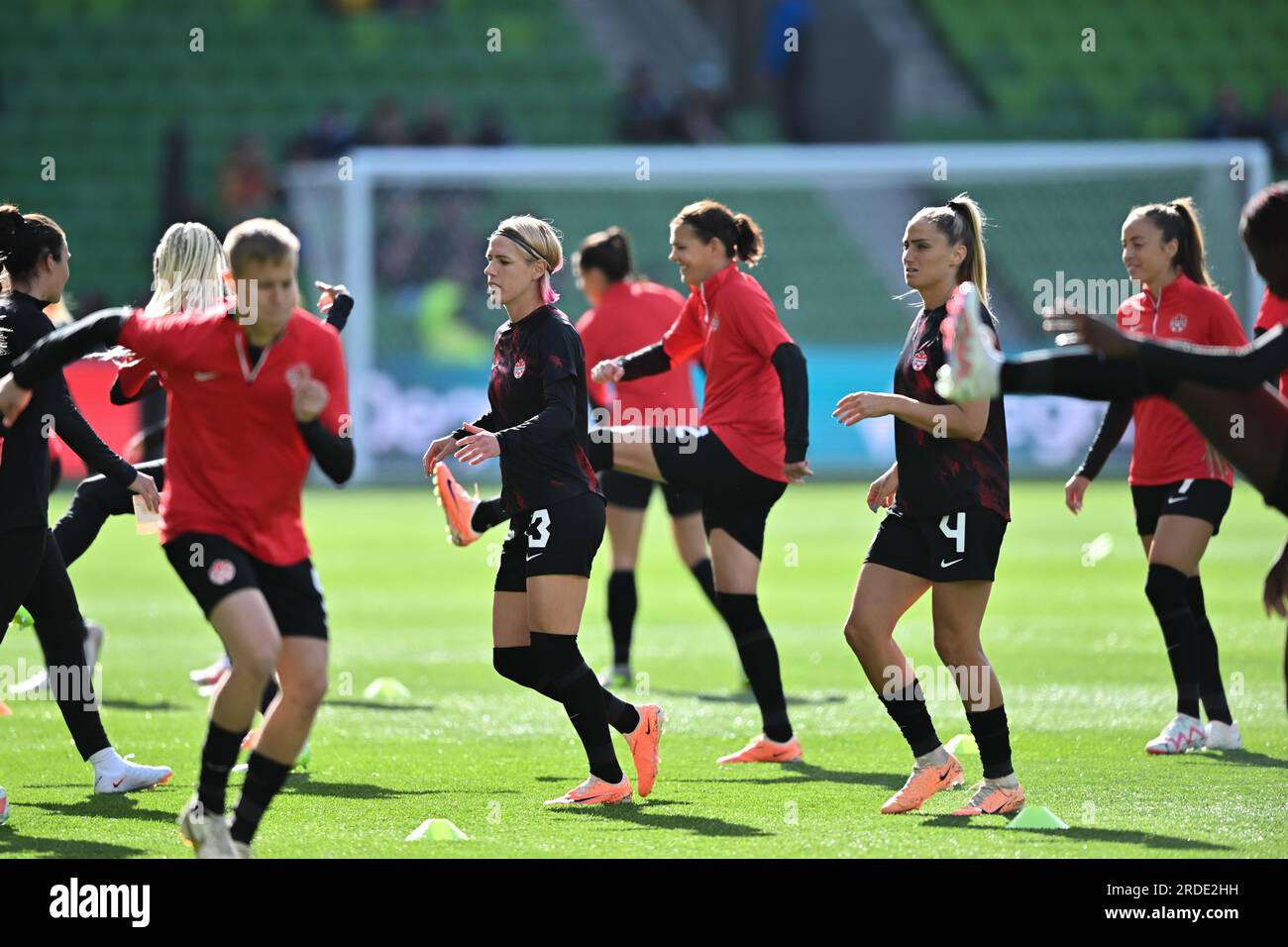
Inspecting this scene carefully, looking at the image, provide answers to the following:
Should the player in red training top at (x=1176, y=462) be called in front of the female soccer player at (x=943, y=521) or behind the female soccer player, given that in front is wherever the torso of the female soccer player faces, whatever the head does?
behind

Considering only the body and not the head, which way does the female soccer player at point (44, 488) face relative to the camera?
to the viewer's right

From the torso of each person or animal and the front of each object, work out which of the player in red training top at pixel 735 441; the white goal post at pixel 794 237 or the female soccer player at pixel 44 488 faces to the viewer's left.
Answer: the player in red training top

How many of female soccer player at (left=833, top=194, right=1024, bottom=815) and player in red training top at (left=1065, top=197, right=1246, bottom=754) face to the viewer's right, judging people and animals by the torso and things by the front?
0

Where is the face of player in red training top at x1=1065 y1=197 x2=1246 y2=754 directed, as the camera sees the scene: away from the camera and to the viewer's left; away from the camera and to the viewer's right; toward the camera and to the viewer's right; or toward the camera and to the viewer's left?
toward the camera and to the viewer's left

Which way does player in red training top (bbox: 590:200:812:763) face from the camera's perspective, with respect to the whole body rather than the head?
to the viewer's left

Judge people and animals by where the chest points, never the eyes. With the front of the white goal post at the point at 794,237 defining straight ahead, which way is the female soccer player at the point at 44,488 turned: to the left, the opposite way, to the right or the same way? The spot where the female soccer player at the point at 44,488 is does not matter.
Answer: to the left

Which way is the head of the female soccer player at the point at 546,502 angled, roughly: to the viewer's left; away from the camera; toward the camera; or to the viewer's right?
to the viewer's left
